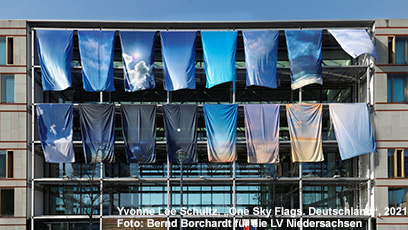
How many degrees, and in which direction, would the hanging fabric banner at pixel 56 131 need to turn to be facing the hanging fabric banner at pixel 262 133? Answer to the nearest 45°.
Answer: approximately 90° to its left

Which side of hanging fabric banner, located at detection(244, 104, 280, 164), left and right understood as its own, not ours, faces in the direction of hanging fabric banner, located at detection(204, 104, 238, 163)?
right

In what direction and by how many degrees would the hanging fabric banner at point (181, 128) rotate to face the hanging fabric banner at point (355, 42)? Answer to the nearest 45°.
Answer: approximately 90° to its left

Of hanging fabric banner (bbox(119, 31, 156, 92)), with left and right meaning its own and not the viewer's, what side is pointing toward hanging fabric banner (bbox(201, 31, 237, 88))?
left

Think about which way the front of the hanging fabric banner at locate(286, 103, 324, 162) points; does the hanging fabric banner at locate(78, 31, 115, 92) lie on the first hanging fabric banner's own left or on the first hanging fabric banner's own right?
on the first hanging fabric banner's own right

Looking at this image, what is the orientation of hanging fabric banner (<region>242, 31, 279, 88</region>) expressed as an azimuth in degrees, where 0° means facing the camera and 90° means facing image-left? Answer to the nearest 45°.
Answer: approximately 0°

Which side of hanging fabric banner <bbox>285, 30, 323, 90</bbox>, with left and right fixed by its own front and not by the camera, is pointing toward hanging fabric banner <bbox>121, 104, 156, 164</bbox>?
right

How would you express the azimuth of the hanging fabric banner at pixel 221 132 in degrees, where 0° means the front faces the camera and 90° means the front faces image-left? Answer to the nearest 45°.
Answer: approximately 0°
